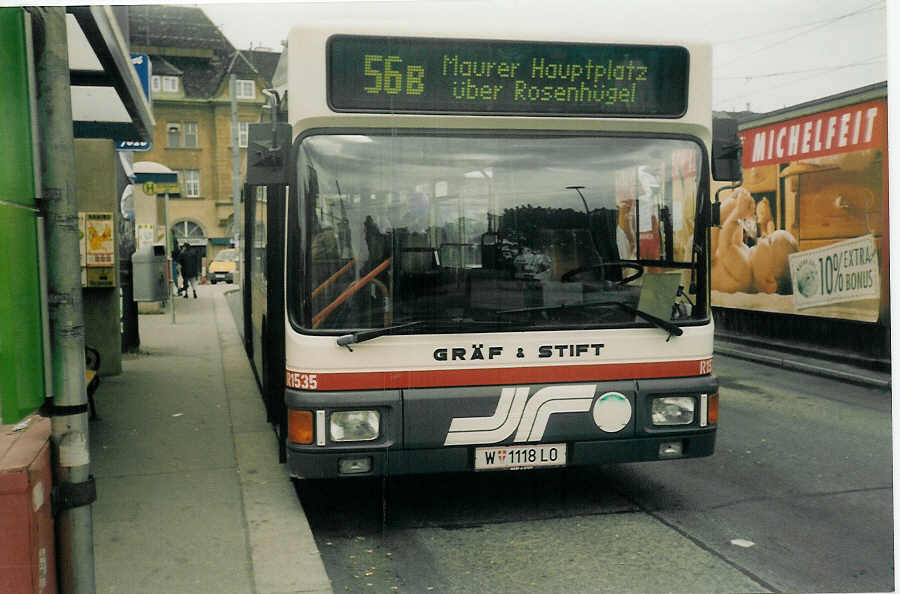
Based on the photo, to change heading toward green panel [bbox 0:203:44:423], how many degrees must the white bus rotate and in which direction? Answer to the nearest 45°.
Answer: approximately 45° to its right

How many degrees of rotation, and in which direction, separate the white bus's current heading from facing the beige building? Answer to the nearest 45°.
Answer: approximately 135° to its right

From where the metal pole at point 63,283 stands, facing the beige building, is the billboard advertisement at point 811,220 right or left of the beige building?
right

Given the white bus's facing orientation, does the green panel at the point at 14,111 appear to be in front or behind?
in front

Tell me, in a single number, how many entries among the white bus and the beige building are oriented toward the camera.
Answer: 2

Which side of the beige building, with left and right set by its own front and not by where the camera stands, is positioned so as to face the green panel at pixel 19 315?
front

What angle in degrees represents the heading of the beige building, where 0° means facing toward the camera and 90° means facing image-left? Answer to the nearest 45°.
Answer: approximately 0°

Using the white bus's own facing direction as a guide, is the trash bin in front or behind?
behind

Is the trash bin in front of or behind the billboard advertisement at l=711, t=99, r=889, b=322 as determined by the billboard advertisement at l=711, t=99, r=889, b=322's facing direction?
in front
